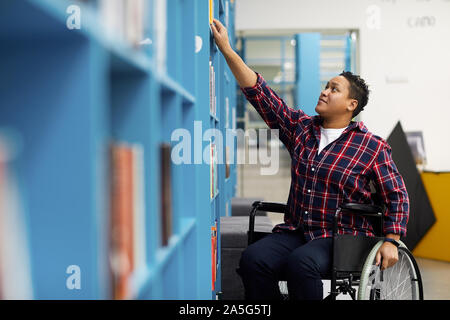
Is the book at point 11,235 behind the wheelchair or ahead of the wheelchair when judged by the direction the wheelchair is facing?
ahead

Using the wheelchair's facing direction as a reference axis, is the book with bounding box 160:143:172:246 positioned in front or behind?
in front

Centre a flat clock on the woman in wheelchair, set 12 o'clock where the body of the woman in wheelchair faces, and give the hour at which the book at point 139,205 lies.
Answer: The book is roughly at 11 o'clock from the woman in wheelchair.

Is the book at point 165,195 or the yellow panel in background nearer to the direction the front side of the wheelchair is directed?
the book

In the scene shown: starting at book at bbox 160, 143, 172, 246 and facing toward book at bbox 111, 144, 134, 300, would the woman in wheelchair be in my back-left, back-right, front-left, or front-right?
back-left

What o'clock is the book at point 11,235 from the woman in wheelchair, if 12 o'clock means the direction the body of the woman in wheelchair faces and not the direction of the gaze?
The book is roughly at 11 o'clock from the woman in wheelchair.

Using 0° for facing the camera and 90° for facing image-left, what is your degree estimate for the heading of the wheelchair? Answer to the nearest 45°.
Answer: approximately 45°

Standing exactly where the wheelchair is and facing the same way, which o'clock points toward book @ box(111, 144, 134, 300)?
The book is roughly at 11 o'clock from the wheelchair.

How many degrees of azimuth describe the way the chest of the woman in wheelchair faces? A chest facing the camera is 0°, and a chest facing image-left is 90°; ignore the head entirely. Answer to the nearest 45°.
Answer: approximately 45°

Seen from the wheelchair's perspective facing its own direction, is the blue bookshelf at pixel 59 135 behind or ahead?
ahead
